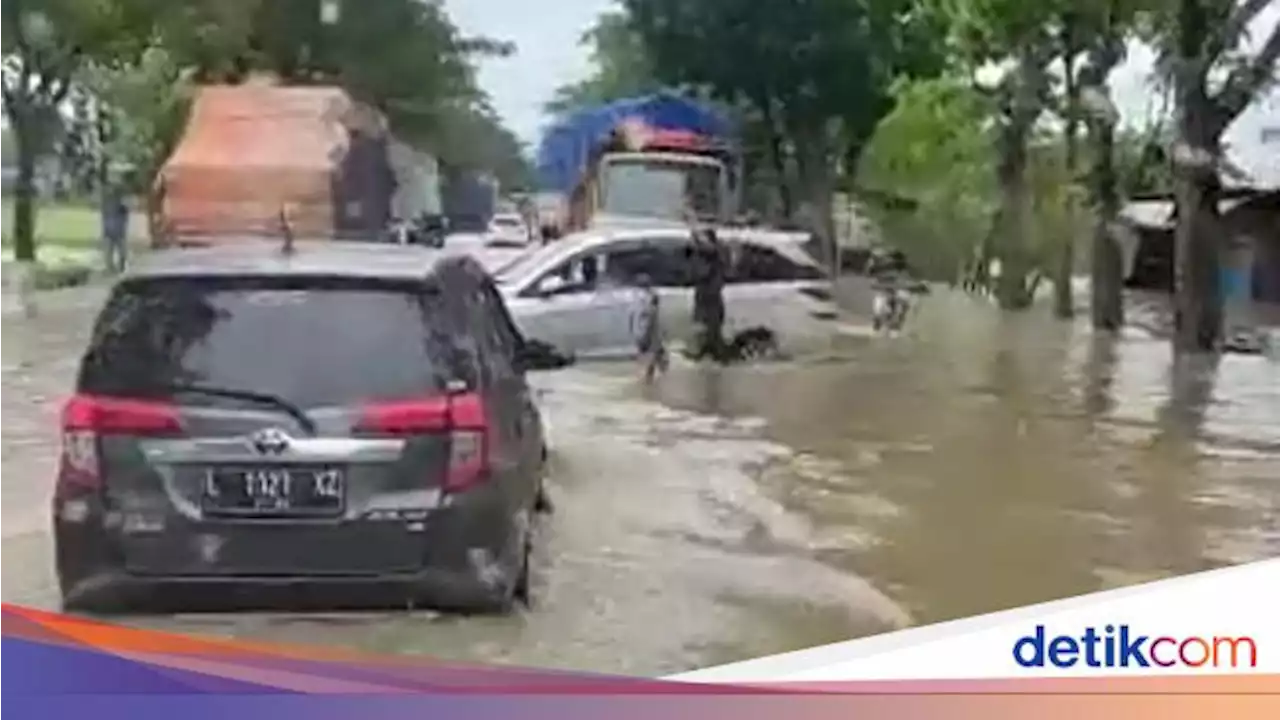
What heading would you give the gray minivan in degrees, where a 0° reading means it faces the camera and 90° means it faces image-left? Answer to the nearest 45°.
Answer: approximately 180°

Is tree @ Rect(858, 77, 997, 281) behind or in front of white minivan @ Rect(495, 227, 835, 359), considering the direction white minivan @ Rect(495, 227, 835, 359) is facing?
behind

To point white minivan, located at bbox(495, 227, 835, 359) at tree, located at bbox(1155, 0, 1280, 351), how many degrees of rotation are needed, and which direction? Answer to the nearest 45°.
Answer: approximately 180°

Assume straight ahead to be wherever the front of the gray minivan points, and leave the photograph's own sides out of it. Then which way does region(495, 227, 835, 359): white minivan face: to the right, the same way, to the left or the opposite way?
to the left

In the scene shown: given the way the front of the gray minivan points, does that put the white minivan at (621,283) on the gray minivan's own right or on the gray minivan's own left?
on the gray minivan's own right

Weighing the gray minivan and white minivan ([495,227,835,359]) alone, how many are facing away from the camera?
1

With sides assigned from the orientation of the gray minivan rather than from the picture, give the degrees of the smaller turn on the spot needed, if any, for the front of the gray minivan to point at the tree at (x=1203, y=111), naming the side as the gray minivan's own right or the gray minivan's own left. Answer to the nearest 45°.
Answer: approximately 90° to the gray minivan's own right

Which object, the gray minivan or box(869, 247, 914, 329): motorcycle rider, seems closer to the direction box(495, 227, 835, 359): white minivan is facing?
the gray minivan

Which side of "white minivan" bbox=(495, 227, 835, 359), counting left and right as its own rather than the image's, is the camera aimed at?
left
